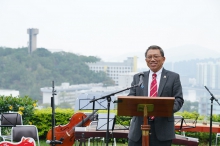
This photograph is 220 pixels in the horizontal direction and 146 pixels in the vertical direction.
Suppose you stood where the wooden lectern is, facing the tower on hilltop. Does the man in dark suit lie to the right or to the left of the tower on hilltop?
right

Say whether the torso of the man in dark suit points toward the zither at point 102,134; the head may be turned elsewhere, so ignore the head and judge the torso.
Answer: no

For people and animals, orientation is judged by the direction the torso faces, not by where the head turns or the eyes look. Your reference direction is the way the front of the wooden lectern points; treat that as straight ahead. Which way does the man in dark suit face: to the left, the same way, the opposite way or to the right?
the same way

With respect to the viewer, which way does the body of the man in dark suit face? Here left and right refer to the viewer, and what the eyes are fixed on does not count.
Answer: facing the viewer

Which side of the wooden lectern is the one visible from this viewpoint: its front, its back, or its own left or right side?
front

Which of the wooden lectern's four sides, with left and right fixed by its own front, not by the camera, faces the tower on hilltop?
back

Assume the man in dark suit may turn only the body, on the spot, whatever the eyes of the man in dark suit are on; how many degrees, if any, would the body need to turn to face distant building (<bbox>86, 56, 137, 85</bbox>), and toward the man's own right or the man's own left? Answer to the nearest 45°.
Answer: approximately 180°

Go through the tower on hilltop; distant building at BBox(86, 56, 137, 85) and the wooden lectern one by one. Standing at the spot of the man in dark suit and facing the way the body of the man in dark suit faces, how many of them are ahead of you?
1

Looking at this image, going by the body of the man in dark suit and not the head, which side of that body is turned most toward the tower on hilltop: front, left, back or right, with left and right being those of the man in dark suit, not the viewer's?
back
